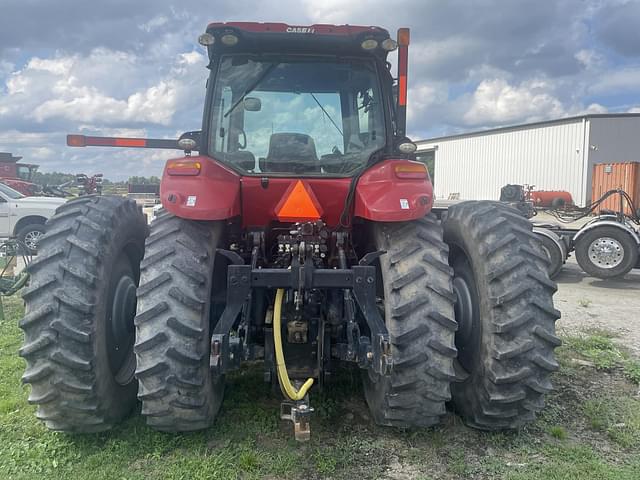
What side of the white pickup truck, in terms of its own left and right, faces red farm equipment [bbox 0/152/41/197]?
left

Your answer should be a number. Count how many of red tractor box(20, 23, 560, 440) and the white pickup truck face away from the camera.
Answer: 1

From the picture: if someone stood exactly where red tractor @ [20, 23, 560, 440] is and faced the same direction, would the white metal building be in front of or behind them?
in front

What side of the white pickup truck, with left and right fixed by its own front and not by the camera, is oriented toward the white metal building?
front

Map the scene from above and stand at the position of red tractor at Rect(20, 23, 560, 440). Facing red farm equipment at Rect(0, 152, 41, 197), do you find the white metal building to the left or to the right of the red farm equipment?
right

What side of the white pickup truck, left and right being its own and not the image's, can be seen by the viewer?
right

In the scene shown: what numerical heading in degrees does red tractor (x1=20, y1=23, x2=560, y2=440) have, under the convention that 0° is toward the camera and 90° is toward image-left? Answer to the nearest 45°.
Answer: approximately 180°

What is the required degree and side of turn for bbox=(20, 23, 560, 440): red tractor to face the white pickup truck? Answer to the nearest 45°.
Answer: approximately 45° to its left

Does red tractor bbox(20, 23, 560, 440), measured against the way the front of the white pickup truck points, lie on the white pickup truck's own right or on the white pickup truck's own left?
on the white pickup truck's own right
